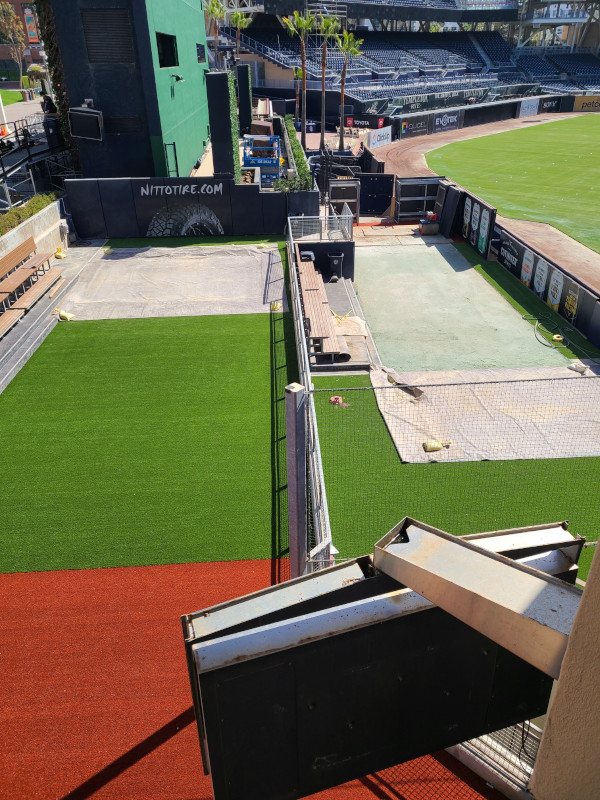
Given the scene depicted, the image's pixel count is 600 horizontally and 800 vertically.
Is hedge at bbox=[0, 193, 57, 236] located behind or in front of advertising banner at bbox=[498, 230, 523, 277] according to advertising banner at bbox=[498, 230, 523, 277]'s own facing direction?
in front

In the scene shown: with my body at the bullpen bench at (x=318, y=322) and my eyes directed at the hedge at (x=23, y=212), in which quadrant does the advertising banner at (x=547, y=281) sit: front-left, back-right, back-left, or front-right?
back-right

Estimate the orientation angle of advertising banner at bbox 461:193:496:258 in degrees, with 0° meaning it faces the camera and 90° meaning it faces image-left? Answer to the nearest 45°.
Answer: approximately 45°

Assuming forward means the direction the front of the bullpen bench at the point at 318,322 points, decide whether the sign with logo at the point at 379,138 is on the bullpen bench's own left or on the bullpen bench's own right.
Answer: on the bullpen bench's own left

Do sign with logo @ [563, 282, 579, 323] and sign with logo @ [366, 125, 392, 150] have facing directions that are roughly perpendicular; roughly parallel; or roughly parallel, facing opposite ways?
roughly perpendicular

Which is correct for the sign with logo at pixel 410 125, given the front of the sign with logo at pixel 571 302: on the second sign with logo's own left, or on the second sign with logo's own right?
on the second sign with logo's own right

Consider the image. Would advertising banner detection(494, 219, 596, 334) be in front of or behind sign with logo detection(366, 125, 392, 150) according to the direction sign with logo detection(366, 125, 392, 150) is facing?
in front

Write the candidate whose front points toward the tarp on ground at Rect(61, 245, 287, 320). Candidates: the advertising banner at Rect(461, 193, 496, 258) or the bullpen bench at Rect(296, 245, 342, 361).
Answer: the advertising banner

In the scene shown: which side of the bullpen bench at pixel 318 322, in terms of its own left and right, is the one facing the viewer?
right

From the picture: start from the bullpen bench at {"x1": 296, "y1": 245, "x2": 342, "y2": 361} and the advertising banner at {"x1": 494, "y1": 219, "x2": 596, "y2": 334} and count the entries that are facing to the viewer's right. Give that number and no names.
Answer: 1

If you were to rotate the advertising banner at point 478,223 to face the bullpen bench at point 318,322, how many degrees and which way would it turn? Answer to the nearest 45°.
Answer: approximately 45° to its left

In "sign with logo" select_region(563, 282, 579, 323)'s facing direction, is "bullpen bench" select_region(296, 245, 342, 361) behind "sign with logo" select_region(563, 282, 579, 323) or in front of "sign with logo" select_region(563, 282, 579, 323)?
in front

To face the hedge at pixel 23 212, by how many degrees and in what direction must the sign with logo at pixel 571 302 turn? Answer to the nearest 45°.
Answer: approximately 45° to its right
